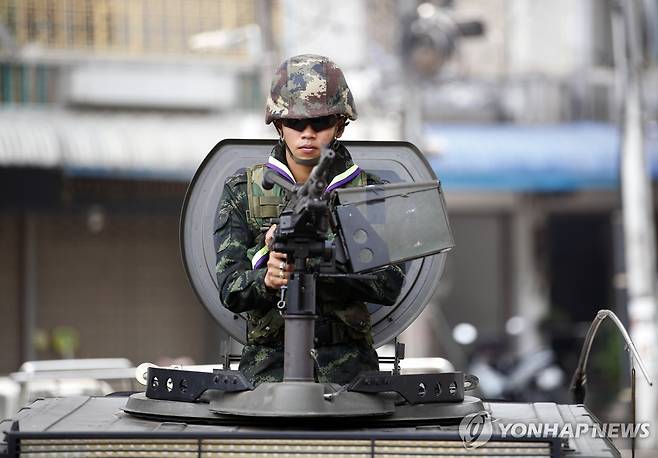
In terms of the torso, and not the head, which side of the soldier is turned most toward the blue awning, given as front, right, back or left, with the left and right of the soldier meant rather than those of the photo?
back

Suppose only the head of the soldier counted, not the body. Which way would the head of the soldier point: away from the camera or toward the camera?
toward the camera

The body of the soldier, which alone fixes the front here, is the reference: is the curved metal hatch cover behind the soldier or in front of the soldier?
behind

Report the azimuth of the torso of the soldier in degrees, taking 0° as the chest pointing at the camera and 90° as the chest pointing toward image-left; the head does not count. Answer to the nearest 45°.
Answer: approximately 0°

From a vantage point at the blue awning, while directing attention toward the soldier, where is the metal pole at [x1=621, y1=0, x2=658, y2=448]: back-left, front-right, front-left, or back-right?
front-left

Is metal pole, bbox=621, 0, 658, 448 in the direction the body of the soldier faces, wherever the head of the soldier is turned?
no

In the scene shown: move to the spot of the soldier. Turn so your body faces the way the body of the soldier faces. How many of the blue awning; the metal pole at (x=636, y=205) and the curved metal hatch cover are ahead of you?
0
